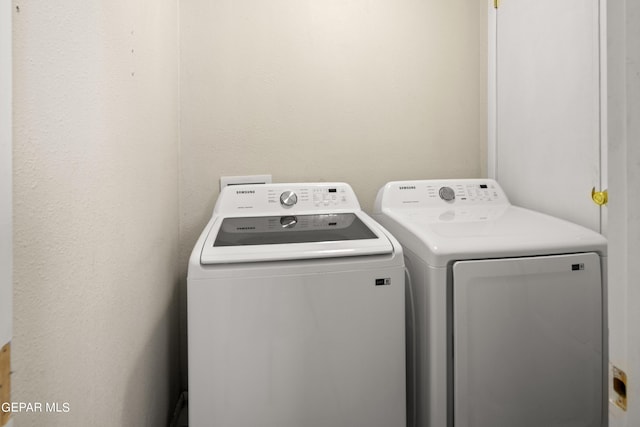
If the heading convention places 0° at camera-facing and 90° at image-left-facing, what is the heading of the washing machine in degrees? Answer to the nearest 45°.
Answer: approximately 0°

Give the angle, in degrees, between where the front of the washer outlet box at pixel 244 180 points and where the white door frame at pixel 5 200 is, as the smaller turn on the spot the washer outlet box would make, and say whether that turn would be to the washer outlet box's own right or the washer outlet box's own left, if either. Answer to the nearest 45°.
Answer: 0° — it already faces it

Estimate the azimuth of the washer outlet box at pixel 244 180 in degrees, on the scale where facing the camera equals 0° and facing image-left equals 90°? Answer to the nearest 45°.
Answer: approximately 0°

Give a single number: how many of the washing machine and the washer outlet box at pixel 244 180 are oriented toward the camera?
2
